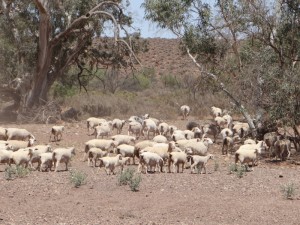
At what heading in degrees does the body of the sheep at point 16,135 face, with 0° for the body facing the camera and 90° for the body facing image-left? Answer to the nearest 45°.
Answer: approximately 270°

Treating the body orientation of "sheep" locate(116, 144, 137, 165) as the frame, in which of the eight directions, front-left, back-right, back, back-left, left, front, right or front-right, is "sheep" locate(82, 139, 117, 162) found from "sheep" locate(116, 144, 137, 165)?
front-right

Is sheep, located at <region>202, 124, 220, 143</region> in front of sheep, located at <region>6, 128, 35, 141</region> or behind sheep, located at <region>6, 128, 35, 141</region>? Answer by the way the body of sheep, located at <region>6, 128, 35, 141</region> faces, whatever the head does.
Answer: in front

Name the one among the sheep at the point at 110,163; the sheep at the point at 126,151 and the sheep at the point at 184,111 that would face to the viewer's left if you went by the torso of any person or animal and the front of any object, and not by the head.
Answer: the sheep at the point at 126,151

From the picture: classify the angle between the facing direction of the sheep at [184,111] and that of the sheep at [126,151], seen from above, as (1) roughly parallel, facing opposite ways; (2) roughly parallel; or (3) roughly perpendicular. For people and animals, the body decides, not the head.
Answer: roughly perpendicular

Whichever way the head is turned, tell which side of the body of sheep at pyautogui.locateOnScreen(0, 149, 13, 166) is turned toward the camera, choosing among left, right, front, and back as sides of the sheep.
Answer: right

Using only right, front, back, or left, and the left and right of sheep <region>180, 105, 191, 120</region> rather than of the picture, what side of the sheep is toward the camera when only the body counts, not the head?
back

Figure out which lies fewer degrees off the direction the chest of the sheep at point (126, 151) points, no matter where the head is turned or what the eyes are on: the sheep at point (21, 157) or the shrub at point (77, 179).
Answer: the sheep
